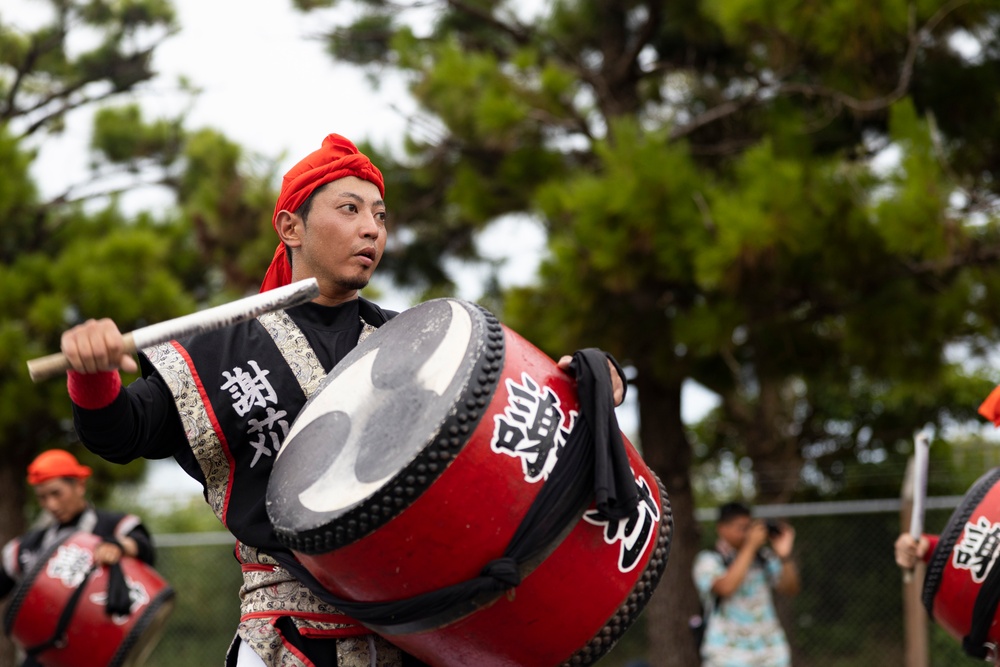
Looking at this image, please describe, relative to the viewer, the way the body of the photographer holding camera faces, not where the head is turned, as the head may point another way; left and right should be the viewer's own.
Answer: facing the viewer and to the right of the viewer

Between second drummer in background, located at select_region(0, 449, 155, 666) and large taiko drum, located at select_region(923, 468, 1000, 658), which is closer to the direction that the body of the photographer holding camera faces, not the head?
the large taiko drum

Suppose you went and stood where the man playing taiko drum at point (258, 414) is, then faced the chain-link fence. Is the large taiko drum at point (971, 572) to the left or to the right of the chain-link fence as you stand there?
right

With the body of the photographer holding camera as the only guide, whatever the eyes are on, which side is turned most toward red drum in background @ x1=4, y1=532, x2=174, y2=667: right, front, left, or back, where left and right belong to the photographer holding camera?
right

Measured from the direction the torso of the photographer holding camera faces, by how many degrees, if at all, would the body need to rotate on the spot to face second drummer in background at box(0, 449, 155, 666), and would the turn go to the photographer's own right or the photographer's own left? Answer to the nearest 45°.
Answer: approximately 135° to the photographer's own right

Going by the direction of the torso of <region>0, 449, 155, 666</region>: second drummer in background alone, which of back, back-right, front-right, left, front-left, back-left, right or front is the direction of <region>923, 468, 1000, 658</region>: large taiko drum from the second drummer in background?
front-left

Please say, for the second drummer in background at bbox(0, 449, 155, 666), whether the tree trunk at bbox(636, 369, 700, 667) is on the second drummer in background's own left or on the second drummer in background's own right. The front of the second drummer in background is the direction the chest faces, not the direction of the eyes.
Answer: on the second drummer in background's own left
